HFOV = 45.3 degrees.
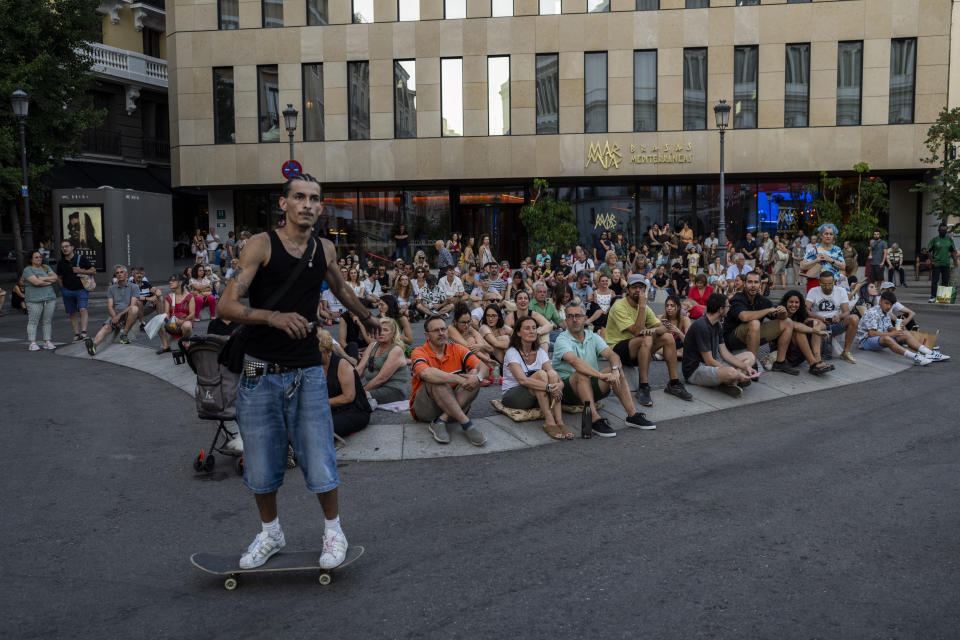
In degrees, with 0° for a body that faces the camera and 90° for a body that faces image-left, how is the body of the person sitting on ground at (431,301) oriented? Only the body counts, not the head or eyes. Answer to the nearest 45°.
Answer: approximately 0°

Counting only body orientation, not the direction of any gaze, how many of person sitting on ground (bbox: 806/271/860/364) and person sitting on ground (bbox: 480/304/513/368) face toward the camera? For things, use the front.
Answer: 2

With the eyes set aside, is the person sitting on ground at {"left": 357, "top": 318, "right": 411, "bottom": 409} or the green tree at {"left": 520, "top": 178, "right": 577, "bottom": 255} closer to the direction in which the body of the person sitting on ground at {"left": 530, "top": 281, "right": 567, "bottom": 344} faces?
the person sitting on ground

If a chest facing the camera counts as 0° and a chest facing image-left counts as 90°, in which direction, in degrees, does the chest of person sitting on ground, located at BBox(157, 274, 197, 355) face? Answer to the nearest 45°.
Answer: approximately 45°

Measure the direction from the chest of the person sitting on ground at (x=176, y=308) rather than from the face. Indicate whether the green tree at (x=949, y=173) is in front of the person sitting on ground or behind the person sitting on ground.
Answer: behind

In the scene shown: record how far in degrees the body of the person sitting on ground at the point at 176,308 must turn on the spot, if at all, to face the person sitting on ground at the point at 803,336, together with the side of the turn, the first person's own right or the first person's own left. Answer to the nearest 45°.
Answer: approximately 90° to the first person's own left

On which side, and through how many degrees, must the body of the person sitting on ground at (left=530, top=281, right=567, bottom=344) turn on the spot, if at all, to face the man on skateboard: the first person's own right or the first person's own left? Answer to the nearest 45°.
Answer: approximately 45° to the first person's own right
